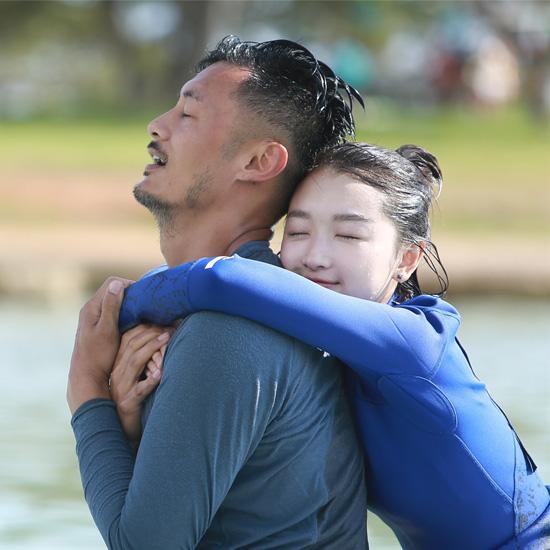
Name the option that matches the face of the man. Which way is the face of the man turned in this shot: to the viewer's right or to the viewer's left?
to the viewer's left

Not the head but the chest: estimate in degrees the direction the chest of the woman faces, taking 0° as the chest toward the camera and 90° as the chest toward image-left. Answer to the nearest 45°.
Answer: approximately 90°
